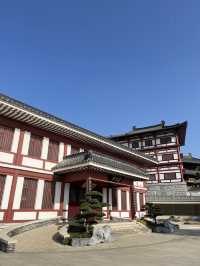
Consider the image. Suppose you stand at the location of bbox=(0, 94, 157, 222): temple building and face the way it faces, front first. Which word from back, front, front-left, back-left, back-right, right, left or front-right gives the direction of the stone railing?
left

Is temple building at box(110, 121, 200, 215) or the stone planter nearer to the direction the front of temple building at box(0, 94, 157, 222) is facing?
the stone planter

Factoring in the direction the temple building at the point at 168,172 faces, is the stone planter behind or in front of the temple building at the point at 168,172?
in front

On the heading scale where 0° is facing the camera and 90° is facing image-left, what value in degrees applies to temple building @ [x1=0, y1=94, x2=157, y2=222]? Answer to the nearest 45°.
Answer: approximately 315°

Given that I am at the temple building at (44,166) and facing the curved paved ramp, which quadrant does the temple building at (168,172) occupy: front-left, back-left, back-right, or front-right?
back-left

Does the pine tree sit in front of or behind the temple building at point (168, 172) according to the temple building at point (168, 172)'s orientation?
in front

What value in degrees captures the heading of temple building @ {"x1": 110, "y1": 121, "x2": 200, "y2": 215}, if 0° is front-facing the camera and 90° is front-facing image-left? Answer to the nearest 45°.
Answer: approximately 45°

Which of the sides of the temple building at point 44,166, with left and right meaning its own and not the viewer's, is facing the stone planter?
front

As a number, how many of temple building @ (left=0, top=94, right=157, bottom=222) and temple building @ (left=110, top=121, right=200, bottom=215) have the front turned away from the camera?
0
